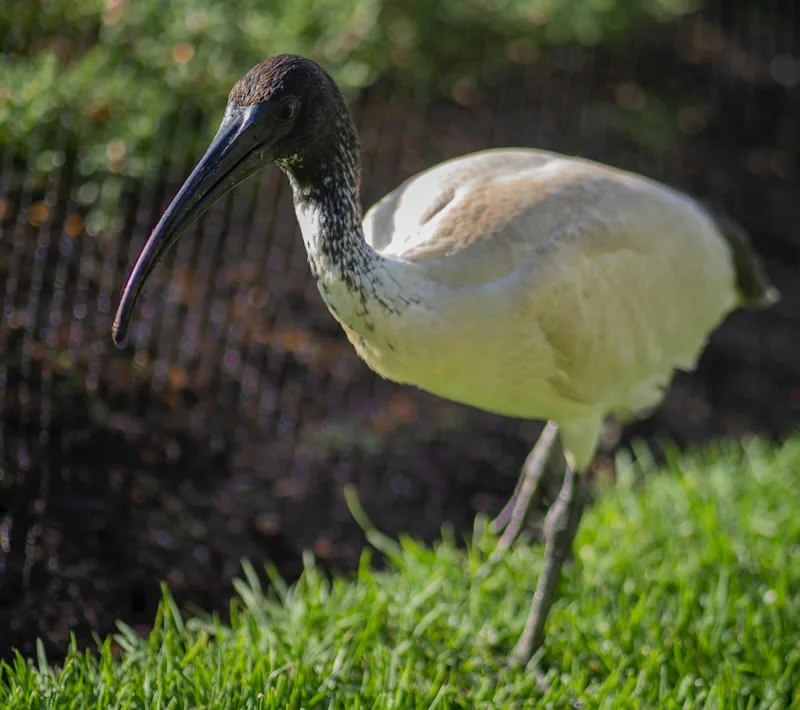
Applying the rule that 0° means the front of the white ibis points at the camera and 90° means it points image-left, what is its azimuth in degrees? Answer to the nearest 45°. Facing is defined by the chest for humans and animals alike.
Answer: approximately 90°
